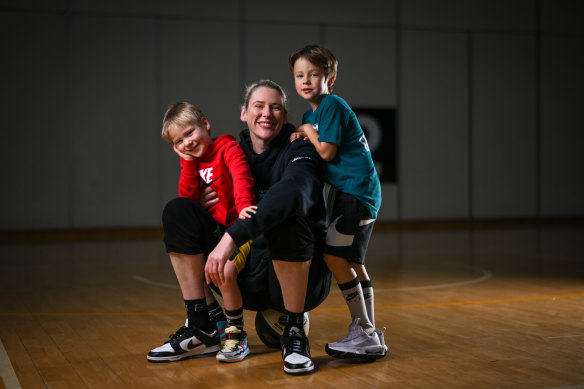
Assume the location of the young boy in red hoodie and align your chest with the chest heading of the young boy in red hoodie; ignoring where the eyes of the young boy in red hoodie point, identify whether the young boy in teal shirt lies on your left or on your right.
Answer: on your left

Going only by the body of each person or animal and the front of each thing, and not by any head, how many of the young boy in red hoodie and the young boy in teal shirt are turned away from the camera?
0

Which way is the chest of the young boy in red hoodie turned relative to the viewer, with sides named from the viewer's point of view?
facing the viewer and to the left of the viewer

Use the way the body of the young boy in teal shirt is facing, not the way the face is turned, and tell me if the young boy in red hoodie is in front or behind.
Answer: in front
